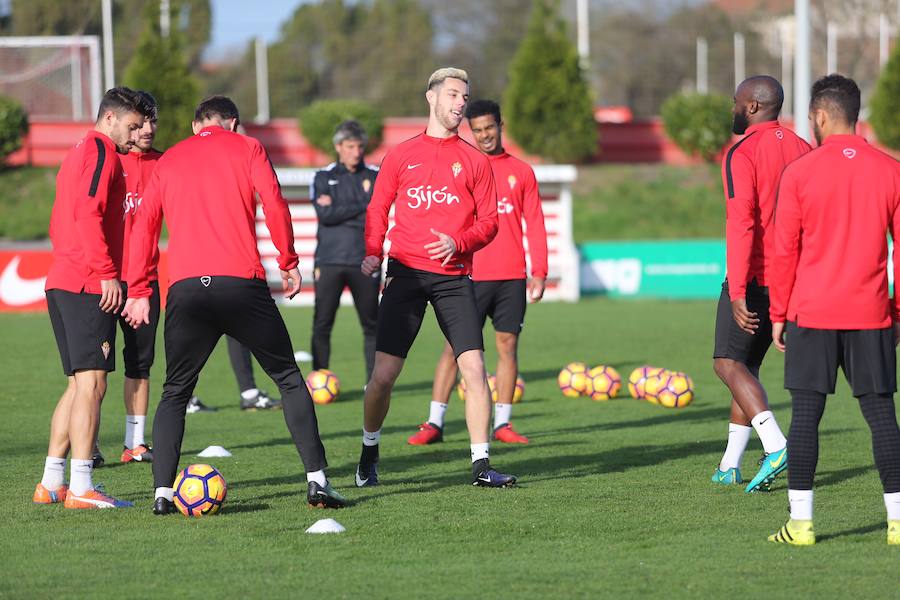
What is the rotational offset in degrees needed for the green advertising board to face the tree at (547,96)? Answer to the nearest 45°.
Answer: approximately 180°

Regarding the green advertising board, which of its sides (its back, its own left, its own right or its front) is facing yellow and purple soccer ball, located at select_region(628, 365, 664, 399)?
front

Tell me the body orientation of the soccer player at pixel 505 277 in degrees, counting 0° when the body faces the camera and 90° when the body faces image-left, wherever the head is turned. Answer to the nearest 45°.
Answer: approximately 0°

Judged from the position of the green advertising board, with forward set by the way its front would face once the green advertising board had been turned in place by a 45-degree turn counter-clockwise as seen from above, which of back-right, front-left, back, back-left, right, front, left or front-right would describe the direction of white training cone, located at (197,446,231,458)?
front-right

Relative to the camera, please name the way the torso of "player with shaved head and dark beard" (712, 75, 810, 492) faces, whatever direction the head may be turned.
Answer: to the viewer's left

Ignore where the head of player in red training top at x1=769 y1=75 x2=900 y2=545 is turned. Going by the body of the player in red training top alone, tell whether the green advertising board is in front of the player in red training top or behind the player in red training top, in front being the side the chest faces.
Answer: in front

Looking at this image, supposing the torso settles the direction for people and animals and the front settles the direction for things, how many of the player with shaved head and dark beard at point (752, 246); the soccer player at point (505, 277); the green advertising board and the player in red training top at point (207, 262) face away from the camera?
1

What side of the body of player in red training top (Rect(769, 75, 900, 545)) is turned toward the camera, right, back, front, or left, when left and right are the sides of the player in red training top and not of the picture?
back

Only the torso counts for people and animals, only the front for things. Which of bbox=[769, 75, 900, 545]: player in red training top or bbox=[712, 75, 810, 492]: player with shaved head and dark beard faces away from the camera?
the player in red training top

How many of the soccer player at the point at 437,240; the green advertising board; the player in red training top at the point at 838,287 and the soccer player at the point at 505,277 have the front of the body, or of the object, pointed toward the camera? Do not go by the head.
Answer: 3

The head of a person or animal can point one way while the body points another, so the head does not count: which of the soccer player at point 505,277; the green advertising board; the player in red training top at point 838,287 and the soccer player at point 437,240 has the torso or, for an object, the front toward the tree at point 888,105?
the player in red training top

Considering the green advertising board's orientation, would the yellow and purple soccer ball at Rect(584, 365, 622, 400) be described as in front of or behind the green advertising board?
in front

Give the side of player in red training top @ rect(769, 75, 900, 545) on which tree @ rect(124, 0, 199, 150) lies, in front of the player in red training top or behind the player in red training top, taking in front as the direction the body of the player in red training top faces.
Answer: in front

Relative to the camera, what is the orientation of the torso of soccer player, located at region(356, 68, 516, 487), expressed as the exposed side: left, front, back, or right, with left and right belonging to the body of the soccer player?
front

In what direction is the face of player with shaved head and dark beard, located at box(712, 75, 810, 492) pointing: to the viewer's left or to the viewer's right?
to the viewer's left
